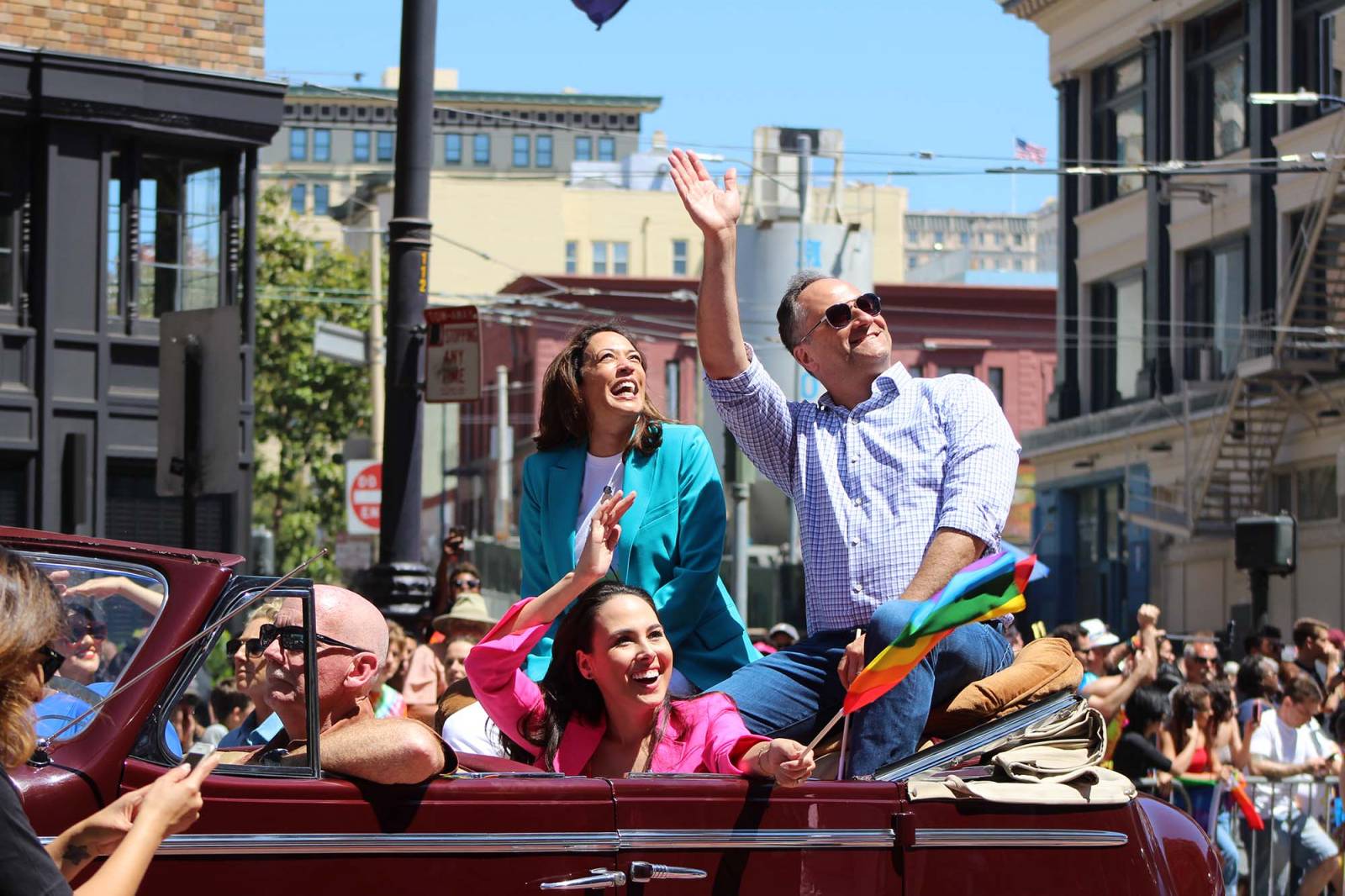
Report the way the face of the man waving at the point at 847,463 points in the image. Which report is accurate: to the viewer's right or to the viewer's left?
to the viewer's right

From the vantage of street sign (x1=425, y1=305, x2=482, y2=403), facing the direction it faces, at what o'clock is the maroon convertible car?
The maroon convertible car is roughly at 12 o'clock from the street sign.

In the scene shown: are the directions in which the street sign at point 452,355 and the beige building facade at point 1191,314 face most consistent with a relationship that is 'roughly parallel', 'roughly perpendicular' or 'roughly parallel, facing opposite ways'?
roughly perpendicular

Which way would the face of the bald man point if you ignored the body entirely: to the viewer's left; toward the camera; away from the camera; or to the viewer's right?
to the viewer's left

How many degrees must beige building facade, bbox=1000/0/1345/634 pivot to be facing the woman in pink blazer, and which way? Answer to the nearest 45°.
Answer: approximately 45° to its left

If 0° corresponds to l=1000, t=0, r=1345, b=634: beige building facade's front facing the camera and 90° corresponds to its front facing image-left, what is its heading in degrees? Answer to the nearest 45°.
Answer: approximately 45°

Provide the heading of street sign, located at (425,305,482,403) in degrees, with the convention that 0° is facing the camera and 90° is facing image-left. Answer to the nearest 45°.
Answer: approximately 0°

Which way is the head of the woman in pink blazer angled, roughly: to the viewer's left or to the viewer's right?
to the viewer's right

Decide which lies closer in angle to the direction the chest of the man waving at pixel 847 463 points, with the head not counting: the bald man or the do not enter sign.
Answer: the bald man

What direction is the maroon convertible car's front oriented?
to the viewer's left

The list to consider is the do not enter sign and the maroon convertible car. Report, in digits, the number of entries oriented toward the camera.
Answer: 1

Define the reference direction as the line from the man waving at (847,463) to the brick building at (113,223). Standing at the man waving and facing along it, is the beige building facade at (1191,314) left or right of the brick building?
right
